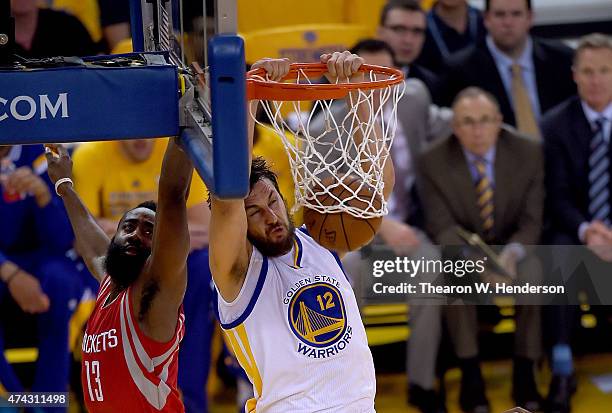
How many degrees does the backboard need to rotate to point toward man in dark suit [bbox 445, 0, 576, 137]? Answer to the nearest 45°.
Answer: approximately 45° to its left

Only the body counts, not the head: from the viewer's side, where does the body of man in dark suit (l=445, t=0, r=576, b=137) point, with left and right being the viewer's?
facing the viewer

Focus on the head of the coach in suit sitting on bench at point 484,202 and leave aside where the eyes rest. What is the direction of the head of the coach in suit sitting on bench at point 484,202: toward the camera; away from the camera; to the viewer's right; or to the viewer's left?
toward the camera

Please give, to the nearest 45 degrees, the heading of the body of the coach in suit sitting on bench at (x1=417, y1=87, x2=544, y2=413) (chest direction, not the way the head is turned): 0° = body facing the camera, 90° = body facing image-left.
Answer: approximately 0°

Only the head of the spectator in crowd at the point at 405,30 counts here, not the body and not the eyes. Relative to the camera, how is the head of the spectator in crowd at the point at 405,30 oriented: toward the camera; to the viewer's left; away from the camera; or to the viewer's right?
toward the camera

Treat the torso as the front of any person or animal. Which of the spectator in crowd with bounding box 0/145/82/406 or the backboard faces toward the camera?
the spectator in crowd

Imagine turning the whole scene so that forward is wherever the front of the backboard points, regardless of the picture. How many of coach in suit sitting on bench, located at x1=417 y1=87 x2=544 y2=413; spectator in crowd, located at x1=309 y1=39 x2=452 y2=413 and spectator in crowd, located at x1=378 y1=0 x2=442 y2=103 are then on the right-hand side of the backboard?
0

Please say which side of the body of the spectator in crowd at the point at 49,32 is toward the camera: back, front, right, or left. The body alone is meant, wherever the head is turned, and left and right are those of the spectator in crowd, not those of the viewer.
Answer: front

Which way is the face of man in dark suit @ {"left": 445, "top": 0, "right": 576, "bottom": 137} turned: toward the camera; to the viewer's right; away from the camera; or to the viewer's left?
toward the camera

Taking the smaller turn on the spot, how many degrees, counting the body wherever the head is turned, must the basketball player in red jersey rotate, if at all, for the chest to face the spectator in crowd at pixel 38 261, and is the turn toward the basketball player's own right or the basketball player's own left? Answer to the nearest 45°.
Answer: approximately 135° to the basketball player's own right

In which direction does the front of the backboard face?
to the viewer's right

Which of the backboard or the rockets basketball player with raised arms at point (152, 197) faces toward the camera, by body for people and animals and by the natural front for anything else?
the rockets basketball player with raised arms

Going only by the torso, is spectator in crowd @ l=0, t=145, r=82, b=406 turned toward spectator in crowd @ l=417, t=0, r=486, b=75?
no

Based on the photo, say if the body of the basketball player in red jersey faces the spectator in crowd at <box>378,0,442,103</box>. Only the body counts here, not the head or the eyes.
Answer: no

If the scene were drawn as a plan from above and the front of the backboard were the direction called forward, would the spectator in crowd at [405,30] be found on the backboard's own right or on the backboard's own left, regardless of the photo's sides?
on the backboard's own left

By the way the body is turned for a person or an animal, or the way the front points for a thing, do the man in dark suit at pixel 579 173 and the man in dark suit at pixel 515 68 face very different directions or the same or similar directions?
same or similar directions
